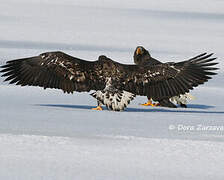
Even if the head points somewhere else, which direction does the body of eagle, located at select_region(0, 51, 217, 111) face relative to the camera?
away from the camera
